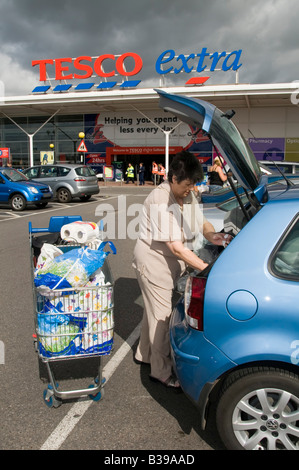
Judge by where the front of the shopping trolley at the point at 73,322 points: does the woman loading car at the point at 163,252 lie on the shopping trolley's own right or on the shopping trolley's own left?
on the shopping trolley's own left

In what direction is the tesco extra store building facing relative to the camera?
toward the camera

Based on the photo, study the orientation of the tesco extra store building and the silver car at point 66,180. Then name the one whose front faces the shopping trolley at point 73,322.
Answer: the tesco extra store building

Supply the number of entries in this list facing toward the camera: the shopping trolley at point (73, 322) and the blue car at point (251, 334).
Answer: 1

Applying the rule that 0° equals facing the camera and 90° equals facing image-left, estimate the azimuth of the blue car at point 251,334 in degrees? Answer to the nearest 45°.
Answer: approximately 270°

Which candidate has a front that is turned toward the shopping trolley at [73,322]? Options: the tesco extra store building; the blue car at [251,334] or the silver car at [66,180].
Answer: the tesco extra store building

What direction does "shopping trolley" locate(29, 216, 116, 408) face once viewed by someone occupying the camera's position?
facing the viewer

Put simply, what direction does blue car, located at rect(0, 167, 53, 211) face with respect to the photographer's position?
facing the viewer and to the right of the viewer

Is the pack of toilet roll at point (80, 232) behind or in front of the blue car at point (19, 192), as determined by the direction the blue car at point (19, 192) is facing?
in front

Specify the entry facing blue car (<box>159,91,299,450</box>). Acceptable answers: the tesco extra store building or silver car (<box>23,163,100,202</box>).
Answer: the tesco extra store building

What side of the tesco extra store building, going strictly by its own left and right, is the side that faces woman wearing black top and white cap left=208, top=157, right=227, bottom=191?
front

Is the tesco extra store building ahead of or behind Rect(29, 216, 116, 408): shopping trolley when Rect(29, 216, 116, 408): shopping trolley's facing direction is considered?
behind

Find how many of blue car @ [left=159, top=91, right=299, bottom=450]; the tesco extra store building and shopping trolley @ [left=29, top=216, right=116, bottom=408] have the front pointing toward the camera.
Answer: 2

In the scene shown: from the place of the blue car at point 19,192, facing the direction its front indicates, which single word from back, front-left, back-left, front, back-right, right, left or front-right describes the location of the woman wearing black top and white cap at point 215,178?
front

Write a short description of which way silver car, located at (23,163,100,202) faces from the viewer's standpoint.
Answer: facing away from the viewer and to the left of the viewer
